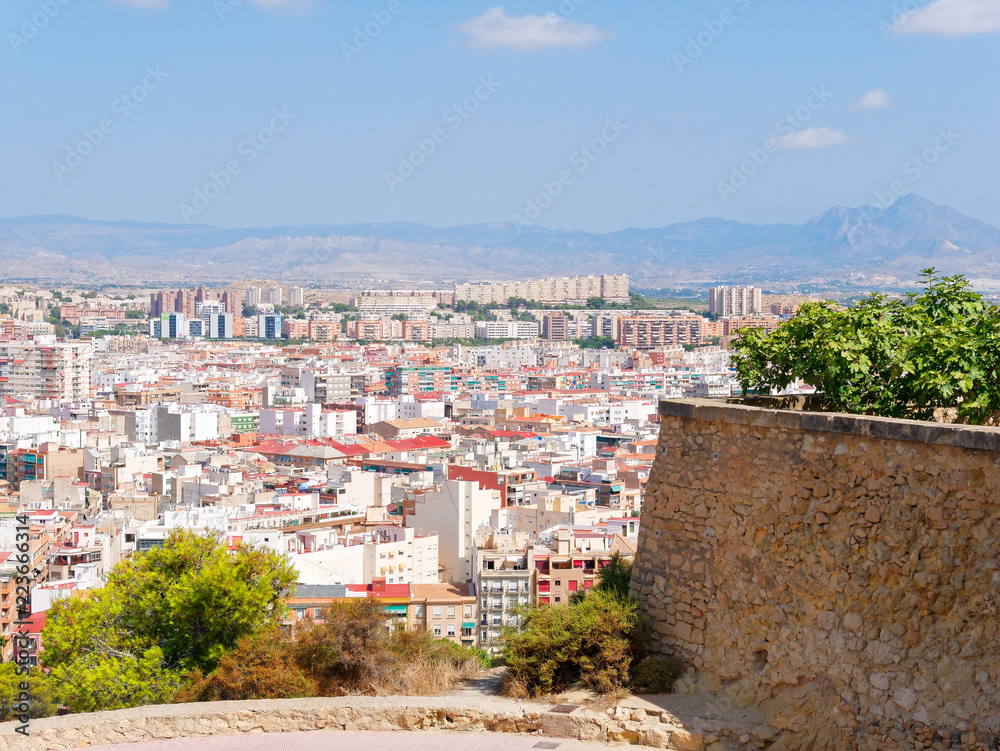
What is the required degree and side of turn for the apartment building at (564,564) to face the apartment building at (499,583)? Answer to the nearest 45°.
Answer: approximately 135° to its right

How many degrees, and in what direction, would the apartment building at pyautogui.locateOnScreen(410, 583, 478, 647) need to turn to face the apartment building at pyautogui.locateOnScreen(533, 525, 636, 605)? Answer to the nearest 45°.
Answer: approximately 90° to its left

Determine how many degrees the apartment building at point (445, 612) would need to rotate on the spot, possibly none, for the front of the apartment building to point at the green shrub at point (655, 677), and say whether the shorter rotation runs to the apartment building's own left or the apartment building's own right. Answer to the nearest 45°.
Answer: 0° — it already faces it

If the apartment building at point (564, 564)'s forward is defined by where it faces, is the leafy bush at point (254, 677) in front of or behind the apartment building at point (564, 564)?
in front

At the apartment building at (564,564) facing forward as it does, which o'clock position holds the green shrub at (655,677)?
The green shrub is roughly at 12 o'clock from the apartment building.

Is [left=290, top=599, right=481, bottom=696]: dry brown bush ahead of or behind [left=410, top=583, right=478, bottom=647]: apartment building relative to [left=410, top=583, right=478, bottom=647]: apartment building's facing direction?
ahead

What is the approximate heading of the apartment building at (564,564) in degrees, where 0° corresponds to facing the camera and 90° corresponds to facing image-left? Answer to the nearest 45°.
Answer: approximately 0°

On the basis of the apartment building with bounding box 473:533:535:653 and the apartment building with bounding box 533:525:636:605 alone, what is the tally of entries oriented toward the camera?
2
